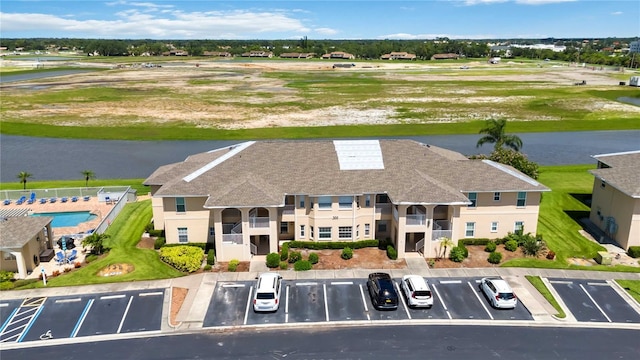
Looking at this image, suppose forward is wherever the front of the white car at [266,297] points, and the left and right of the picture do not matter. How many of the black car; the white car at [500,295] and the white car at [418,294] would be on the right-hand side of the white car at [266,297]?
3

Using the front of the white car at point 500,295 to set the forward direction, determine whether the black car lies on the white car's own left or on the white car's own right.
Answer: on the white car's own left

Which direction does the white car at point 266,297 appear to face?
away from the camera

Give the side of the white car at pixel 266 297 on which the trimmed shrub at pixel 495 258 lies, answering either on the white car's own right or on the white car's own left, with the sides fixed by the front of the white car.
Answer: on the white car's own right

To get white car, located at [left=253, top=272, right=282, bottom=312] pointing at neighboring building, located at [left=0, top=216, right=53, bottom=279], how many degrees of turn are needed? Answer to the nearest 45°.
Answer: approximately 45° to its left

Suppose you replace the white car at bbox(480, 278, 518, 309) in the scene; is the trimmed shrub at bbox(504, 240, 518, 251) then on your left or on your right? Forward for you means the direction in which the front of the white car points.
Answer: on your right

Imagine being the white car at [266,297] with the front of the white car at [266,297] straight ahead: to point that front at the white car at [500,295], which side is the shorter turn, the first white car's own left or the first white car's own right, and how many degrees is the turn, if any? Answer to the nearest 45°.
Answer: approximately 90° to the first white car's own right

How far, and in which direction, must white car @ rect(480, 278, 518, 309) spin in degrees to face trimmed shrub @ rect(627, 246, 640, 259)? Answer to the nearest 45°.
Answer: approximately 90° to its right

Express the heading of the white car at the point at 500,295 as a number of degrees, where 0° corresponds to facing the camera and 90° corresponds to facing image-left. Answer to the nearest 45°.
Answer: approximately 135°
